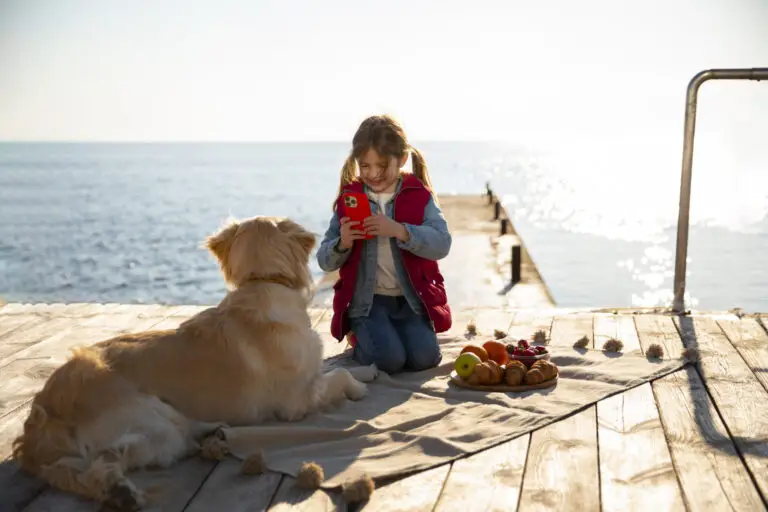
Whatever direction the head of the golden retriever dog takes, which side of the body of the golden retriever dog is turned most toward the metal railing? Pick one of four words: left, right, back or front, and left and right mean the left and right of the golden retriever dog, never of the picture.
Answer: front

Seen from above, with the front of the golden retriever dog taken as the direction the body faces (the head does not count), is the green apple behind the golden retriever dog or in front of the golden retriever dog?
in front

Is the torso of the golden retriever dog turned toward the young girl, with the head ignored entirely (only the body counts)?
yes

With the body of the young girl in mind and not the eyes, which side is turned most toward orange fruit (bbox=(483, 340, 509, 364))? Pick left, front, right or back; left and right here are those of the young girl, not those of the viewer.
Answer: left

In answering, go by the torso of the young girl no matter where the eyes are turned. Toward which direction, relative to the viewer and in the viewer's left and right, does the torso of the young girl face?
facing the viewer

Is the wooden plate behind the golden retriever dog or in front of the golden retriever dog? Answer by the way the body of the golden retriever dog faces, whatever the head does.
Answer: in front

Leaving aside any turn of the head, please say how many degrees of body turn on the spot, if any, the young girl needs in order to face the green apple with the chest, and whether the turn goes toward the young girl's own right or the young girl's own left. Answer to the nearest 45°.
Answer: approximately 45° to the young girl's own left

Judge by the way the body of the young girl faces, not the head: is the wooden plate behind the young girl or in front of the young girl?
in front

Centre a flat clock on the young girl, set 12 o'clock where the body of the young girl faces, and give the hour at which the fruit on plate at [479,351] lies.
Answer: The fruit on plate is roughly at 10 o'clock from the young girl.

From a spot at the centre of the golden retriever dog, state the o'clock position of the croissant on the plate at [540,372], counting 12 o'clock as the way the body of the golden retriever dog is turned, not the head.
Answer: The croissant on the plate is roughly at 1 o'clock from the golden retriever dog.

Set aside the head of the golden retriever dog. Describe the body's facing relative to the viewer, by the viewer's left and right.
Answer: facing away from the viewer and to the right of the viewer
